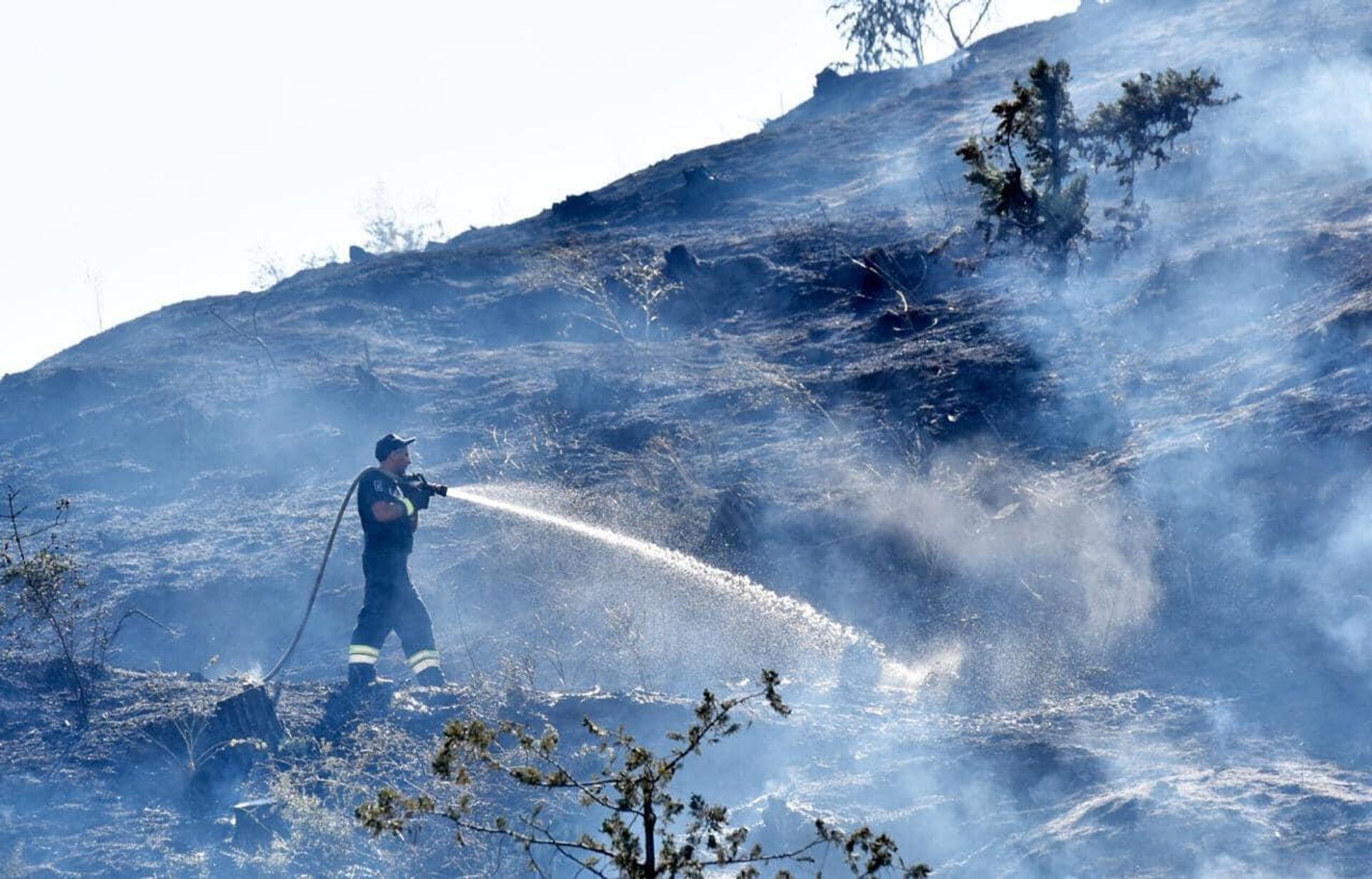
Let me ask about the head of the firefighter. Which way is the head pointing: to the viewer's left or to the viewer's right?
to the viewer's right

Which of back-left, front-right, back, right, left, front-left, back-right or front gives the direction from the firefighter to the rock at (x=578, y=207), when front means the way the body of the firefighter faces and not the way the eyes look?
left

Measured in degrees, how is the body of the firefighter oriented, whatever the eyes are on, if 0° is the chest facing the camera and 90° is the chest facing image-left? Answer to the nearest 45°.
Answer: approximately 270°
